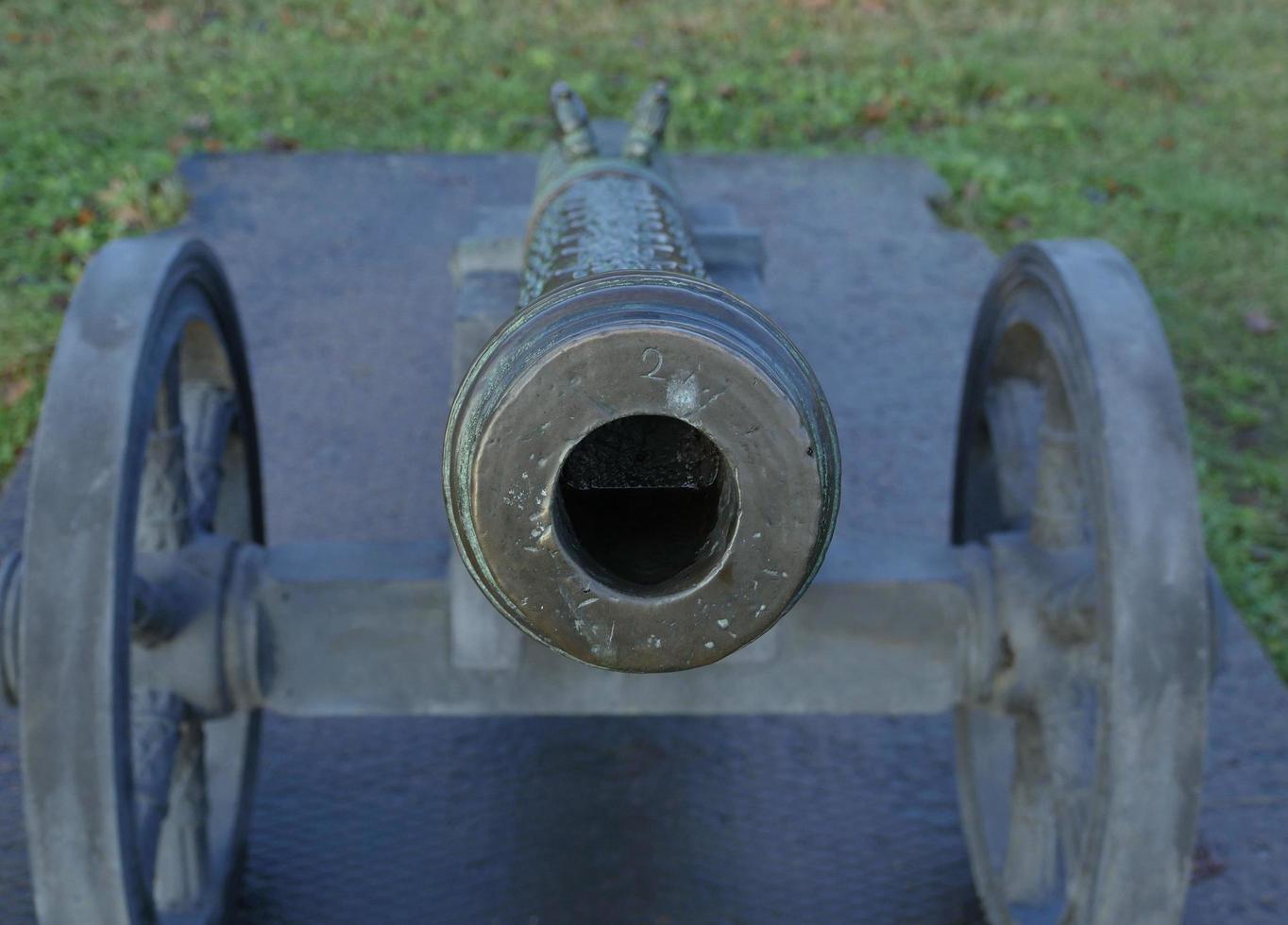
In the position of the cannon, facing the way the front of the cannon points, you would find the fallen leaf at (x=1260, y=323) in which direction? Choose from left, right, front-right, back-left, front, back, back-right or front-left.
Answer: back-left

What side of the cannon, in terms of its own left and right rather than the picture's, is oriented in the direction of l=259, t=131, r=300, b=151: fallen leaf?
back

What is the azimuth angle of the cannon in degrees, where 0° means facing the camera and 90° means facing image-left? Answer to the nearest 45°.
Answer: approximately 0°

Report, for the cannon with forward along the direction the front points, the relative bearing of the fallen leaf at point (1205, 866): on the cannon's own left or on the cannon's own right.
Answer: on the cannon's own left

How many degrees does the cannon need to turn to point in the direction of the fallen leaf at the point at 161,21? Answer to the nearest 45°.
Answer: approximately 135° to its right
